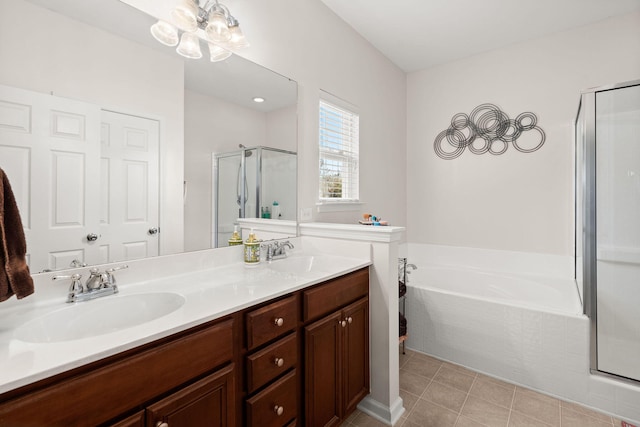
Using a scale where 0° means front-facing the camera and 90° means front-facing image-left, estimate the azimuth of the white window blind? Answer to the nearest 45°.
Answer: approximately 315°

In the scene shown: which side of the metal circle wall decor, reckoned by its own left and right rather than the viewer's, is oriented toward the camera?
front

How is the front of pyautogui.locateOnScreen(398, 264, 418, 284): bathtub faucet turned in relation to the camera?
facing to the right of the viewer

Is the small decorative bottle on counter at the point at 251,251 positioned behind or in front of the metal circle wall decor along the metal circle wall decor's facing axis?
in front

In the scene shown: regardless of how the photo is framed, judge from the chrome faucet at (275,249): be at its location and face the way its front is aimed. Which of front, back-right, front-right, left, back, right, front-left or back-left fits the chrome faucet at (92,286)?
right

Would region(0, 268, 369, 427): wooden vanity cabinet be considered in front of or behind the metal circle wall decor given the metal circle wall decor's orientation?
in front

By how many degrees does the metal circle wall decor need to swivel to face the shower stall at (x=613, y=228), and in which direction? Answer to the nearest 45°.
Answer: approximately 45° to its left

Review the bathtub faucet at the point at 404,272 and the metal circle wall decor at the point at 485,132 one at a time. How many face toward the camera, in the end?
1

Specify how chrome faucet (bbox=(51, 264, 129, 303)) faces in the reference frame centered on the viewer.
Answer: facing the viewer and to the right of the viewer
